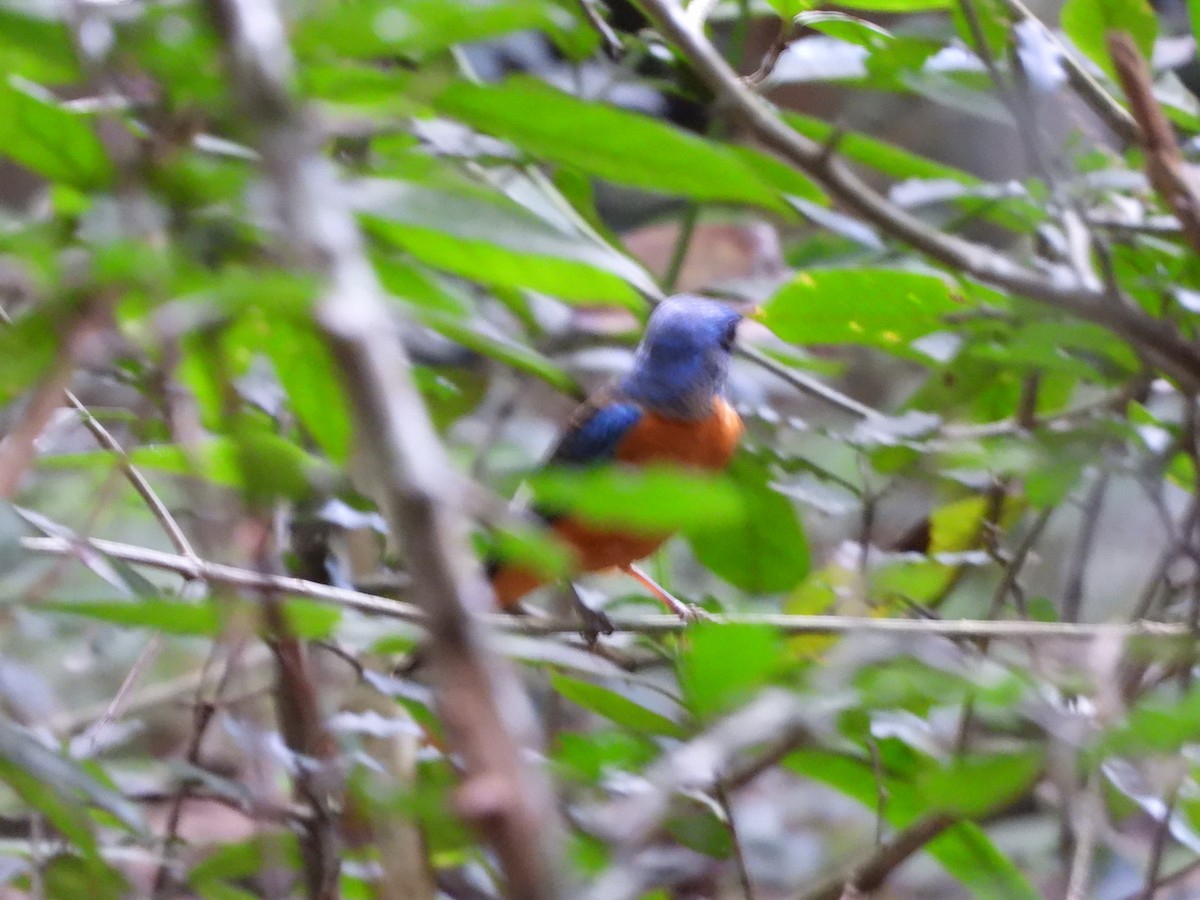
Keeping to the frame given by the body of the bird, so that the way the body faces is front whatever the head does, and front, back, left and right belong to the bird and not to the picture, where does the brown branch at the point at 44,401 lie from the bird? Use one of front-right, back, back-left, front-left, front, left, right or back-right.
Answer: right

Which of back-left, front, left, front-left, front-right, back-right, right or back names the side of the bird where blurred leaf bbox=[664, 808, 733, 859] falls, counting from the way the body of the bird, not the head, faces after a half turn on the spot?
left

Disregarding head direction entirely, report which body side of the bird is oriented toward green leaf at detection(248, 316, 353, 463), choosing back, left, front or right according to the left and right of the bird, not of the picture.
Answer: right

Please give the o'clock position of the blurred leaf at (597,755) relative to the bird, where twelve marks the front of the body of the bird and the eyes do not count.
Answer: The blurred leaf is roughly at 3 o'clock from the bird.

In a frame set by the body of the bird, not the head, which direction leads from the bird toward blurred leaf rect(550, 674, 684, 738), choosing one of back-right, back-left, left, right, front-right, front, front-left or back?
right

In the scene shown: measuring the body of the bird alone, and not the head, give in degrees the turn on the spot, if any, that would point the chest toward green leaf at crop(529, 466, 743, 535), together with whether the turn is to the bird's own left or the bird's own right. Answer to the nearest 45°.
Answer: approximately 90° to the bird's own right

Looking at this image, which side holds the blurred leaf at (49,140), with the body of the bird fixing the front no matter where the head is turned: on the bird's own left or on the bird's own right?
on the bird's own right

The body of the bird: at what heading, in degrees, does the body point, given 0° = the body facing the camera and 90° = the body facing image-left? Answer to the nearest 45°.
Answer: approximately 270°
